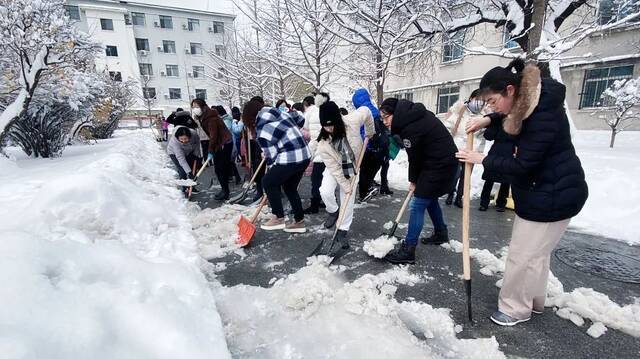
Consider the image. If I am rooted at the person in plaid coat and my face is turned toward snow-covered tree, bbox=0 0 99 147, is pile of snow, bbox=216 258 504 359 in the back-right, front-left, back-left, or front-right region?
back-left

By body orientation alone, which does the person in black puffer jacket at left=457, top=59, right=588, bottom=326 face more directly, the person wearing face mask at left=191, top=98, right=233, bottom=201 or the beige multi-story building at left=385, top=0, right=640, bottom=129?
the person wearing face mask

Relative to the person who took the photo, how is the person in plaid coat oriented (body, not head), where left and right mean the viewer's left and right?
facing to the left of the viewer

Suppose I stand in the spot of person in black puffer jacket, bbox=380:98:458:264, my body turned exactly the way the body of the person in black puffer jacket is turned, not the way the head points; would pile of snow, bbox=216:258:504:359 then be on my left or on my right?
on my left

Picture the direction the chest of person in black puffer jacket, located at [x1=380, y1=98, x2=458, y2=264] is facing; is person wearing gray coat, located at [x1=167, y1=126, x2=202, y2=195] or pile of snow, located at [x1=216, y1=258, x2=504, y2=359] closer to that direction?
the person wearing gray coat

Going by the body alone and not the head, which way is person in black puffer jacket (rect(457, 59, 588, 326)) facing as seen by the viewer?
to the viewer's left

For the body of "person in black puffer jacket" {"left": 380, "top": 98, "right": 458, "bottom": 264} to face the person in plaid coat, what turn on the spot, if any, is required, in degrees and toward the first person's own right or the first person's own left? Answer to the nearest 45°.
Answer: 0° — they already face them

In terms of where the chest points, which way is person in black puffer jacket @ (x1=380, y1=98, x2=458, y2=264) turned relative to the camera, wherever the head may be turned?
to the viewer's left
